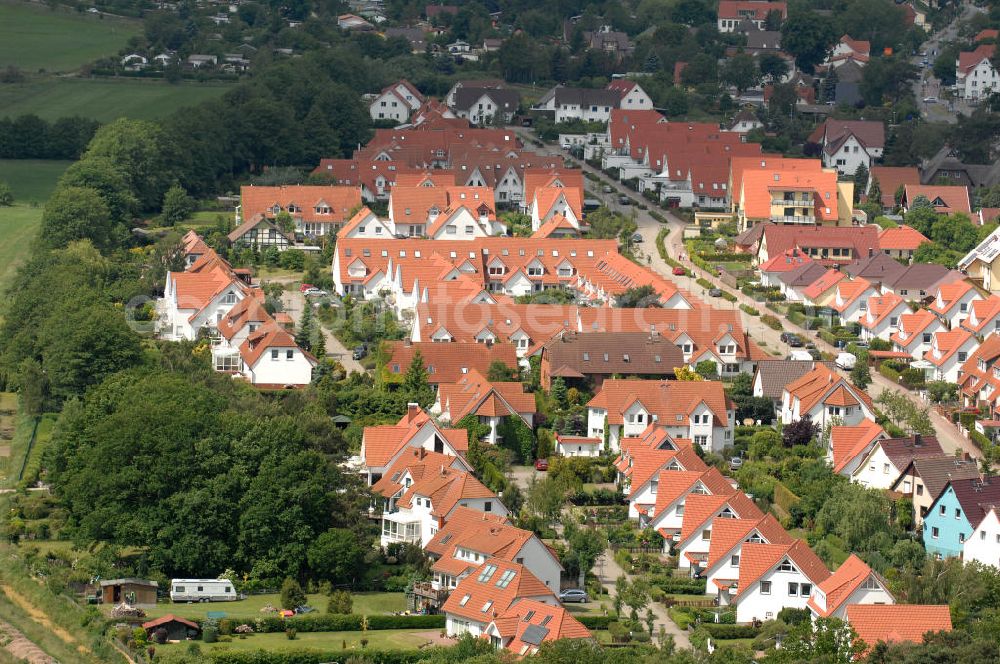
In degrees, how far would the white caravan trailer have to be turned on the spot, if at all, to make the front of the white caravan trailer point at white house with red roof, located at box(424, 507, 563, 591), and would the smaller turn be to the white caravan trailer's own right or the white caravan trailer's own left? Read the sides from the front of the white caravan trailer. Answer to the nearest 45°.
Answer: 0° — it already faces it

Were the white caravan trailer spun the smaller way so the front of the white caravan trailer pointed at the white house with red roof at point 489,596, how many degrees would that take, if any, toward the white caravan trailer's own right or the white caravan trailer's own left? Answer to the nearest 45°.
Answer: approximately 45° to the white caravan trailer's own right

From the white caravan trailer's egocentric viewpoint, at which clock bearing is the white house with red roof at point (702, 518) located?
The white house with red roof is roughly at 12 o'clock from the white caravan trailer.

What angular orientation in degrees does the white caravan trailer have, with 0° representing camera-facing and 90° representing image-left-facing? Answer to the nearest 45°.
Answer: approximately 270°

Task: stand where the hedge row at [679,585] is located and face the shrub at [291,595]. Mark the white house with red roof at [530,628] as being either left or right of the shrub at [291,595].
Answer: left

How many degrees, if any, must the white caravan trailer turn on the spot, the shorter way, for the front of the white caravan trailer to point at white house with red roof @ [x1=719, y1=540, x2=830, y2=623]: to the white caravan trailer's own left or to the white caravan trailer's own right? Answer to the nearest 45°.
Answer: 0° — it already faces it

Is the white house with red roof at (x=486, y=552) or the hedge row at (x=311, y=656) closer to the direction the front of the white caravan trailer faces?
the white house with red roof

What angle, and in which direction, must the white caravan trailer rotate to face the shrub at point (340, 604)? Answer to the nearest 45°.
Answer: approximately 45° to its right
